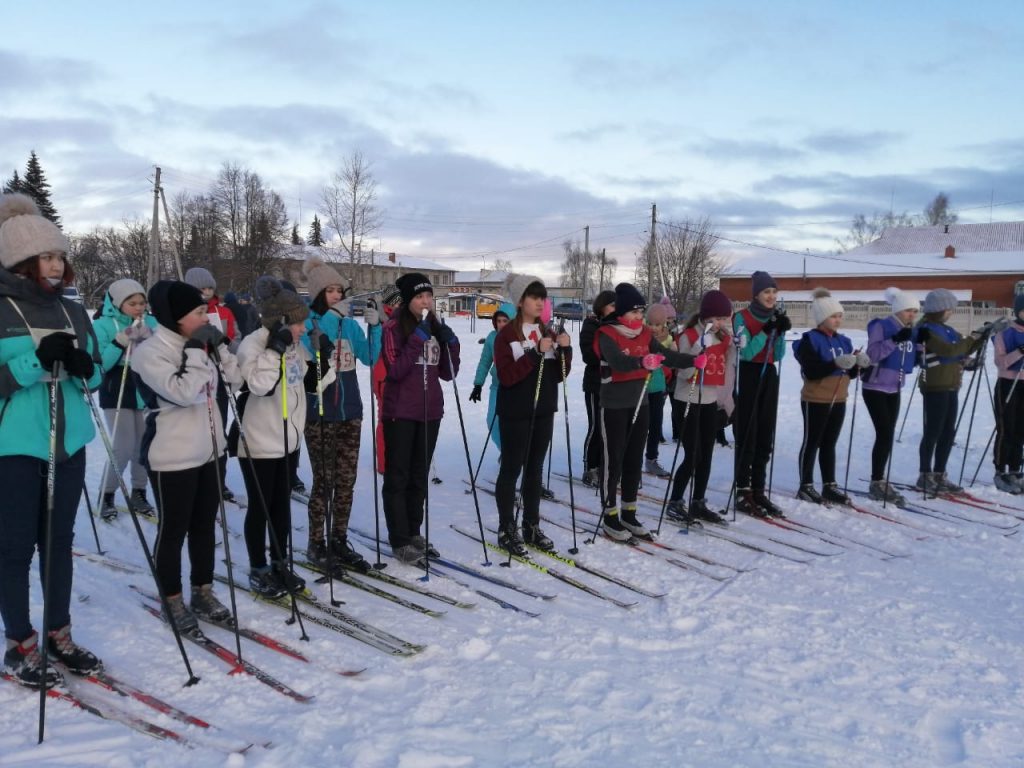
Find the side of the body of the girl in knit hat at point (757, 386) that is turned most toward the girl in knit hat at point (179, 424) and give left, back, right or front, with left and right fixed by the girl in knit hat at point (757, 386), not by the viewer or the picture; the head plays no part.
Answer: right

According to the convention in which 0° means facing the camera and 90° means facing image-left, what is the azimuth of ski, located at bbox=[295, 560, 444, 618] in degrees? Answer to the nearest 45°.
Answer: approximately 315°

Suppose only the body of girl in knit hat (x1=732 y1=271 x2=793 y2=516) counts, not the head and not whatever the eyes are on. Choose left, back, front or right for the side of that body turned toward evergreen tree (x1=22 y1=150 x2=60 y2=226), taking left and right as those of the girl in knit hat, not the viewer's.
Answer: back

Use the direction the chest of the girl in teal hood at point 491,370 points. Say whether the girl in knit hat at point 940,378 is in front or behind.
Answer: in front

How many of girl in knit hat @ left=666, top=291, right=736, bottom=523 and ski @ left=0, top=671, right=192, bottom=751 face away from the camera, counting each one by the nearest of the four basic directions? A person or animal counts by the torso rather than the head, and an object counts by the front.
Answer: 0

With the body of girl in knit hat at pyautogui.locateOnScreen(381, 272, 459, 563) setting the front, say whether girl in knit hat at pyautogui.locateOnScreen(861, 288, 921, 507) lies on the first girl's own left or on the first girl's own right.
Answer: on the first girl's own left

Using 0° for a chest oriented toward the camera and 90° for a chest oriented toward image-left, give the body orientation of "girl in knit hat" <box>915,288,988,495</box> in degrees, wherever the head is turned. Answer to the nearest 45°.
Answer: approximately 270°

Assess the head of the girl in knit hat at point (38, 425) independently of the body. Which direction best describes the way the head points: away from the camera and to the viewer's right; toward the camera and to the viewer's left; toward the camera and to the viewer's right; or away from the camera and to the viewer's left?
toward the camera and to the viewer's right

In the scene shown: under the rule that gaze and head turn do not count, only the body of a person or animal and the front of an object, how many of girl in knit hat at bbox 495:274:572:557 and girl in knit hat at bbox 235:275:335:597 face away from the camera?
0
